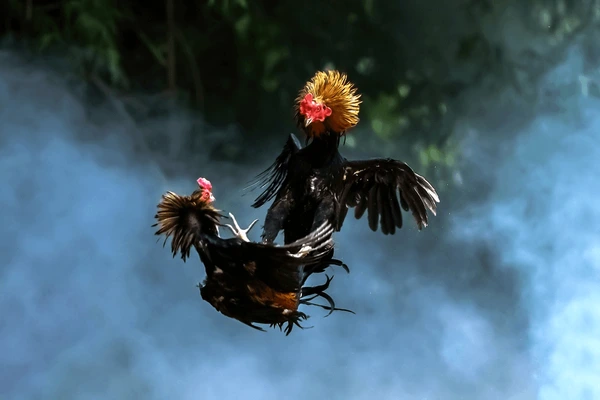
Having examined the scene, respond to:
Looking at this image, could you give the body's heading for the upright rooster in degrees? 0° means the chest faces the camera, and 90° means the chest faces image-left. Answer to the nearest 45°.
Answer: approximately 45°
